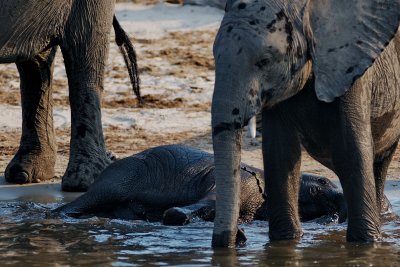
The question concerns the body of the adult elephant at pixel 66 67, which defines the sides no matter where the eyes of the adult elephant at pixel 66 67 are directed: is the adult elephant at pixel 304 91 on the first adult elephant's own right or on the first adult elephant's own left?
on the first adult elephant's own left

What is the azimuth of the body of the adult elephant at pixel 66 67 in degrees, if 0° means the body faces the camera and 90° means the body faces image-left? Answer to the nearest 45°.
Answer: approximately 90°

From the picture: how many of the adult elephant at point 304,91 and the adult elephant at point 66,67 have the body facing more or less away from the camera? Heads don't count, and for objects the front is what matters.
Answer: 0

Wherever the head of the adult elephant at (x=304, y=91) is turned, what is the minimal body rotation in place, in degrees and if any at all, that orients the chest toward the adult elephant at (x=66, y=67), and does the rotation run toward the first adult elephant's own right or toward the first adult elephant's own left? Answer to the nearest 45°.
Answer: approximately 90° to the first adult elephant's own right

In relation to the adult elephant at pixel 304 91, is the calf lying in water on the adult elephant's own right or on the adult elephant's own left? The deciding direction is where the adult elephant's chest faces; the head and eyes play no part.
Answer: on the adult elephant's own right

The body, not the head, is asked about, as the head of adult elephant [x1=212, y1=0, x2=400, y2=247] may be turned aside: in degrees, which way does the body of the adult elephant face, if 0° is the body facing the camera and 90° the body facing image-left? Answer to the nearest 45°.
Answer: approximately 45°
